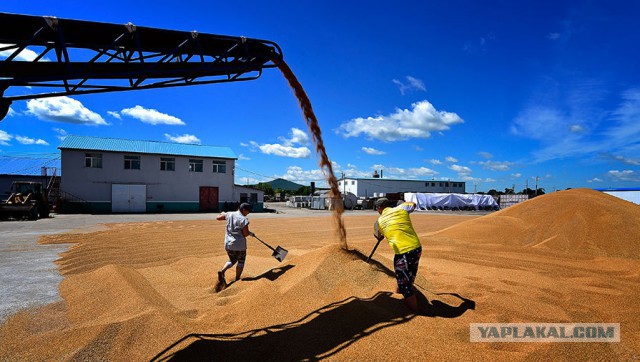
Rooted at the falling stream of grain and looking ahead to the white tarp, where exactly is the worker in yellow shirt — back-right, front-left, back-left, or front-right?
back-right

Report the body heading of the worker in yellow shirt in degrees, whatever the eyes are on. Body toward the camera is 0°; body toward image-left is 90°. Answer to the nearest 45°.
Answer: approximately 135°

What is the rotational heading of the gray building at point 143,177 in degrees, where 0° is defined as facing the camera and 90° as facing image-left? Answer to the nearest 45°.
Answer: approximately 0°

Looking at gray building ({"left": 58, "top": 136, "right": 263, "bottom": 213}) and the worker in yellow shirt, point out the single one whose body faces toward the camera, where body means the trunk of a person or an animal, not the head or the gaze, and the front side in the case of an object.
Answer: the gray building

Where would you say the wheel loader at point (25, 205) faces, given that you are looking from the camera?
facing the viewer and to the left of the viewer

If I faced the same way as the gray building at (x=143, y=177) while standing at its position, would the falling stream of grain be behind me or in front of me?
in front

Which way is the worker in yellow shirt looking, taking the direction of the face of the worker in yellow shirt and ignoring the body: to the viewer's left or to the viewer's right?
to the viewer's left

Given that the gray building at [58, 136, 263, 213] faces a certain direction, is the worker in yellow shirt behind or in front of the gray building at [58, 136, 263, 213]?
in front

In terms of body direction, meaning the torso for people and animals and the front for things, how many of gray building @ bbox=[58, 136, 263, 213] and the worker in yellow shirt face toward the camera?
1

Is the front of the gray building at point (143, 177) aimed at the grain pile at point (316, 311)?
yes
